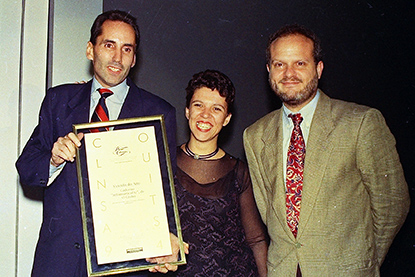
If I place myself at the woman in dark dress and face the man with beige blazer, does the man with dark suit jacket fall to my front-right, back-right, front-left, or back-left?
back-right

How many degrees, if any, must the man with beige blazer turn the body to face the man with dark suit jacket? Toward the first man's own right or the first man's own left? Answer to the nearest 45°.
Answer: approximately 45° to the first man's own right

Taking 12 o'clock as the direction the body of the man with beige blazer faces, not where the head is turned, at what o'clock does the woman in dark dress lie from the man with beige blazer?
The woman in dark dress is roughly at 2 o'clock from the man with beige blazer.

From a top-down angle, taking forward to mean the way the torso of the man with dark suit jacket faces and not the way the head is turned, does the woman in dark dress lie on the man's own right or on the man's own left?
on the man's own left

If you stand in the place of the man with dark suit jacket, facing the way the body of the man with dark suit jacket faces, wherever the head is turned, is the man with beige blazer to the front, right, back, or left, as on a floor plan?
left

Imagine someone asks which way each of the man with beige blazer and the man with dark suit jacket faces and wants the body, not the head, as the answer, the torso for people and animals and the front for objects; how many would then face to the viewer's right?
0

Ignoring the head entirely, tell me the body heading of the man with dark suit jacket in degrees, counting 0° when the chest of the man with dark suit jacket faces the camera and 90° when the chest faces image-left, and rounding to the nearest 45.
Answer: approximately 0°

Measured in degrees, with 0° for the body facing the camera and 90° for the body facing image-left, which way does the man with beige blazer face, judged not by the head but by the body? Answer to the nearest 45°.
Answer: approximately 45°
